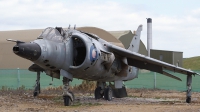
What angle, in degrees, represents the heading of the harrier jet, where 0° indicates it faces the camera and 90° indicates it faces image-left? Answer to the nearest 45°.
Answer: approximately 45°
